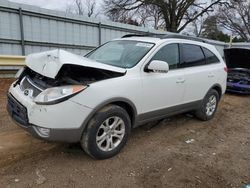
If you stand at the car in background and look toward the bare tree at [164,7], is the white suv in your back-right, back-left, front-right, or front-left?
back-left

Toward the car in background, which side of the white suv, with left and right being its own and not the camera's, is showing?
back

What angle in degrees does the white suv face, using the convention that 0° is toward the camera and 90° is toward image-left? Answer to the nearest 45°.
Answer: approximately 45°

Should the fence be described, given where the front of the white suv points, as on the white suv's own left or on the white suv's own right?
on the white suv's own right

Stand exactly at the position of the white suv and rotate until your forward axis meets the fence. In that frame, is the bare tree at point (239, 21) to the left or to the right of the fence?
right

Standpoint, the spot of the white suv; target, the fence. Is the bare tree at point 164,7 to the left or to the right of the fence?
right

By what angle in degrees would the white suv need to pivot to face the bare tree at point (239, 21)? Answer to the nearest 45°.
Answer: approximately 180°

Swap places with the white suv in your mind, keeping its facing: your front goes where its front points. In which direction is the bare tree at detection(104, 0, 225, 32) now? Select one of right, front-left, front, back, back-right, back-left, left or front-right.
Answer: back-right
